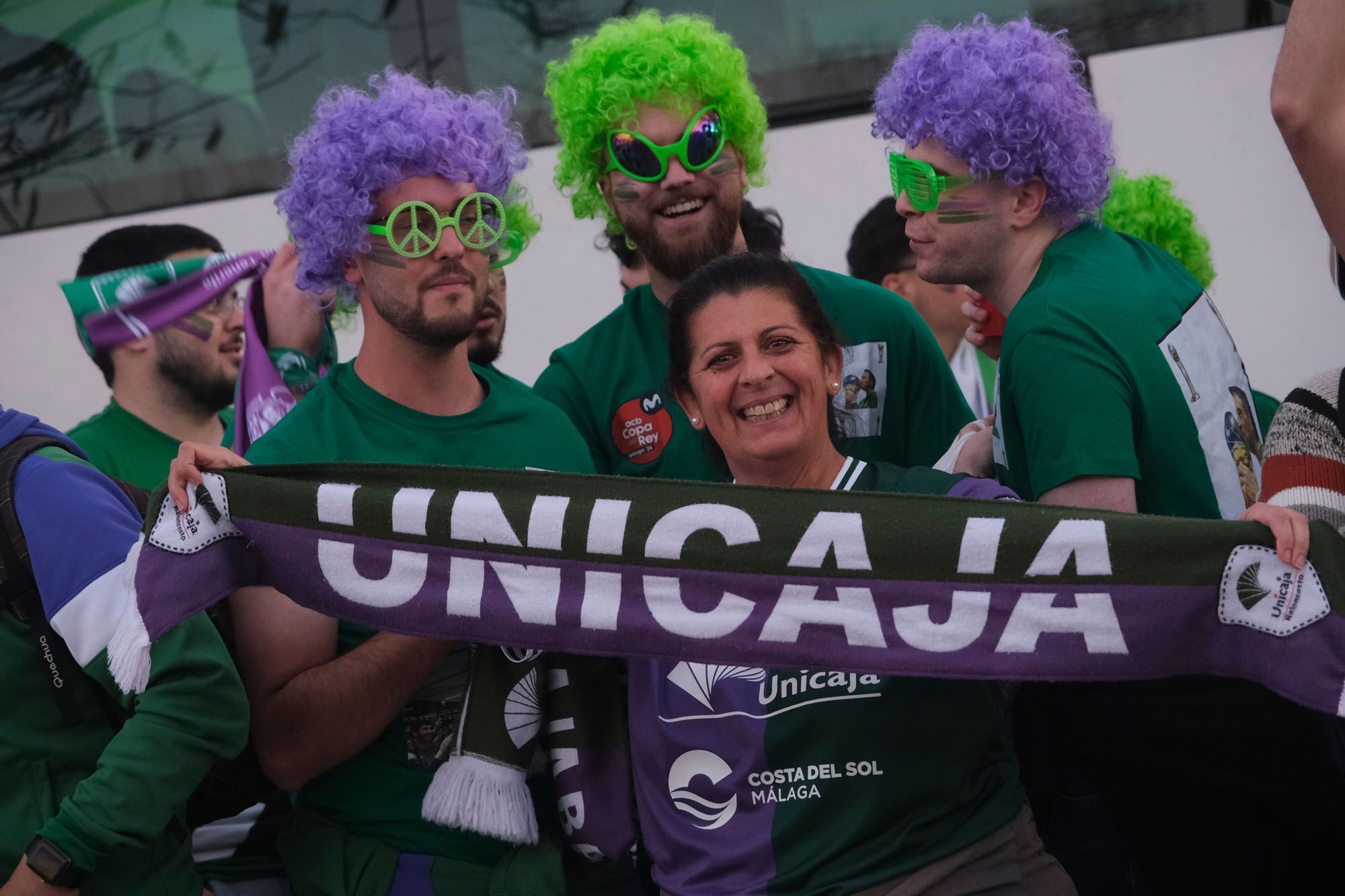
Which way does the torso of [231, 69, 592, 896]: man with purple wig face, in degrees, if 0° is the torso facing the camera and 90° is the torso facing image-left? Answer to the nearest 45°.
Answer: approximately 315°

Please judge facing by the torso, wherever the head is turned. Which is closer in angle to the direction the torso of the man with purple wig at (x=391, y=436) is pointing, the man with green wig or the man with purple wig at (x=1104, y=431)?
the man with purple wig

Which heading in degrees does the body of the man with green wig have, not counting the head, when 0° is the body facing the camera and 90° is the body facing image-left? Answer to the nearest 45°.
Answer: approximately 0°

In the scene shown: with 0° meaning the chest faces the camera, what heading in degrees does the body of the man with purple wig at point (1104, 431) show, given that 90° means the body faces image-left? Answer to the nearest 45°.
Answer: approximately 90°

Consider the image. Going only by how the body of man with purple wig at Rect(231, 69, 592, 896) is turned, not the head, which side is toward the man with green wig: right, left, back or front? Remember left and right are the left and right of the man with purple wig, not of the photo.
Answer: left

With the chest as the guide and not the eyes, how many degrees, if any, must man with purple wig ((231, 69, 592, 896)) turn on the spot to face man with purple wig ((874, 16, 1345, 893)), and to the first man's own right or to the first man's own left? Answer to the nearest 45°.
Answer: approximately 45° to the first man's own left

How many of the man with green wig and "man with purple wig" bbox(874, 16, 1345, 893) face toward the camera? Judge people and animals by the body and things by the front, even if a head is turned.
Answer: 1

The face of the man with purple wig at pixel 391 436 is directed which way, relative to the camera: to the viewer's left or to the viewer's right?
to the viewer's right

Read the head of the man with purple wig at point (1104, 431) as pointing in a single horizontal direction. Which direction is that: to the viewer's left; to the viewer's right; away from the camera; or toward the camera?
to the viewer's left
